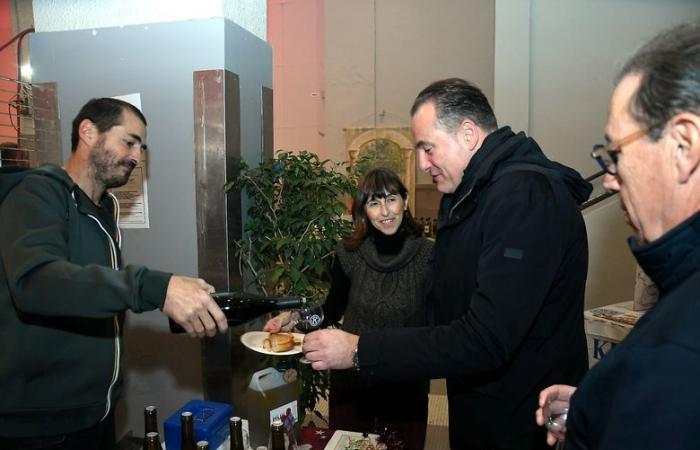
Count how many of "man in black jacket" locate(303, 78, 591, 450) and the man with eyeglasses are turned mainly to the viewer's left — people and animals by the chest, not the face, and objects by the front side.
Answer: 2

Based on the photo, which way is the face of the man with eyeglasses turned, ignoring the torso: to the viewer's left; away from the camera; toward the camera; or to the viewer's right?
to the viewer's left

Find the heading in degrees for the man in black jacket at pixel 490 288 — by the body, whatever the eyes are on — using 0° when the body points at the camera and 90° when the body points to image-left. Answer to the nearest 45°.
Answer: approximately 90°

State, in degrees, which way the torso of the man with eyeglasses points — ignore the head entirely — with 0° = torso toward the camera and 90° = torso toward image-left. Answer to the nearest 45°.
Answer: approximately 90°

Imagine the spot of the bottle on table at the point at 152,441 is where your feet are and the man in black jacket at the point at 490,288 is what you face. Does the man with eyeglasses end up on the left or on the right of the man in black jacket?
right

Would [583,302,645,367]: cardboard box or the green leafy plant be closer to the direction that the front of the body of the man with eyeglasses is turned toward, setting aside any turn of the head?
the green leafy plant
